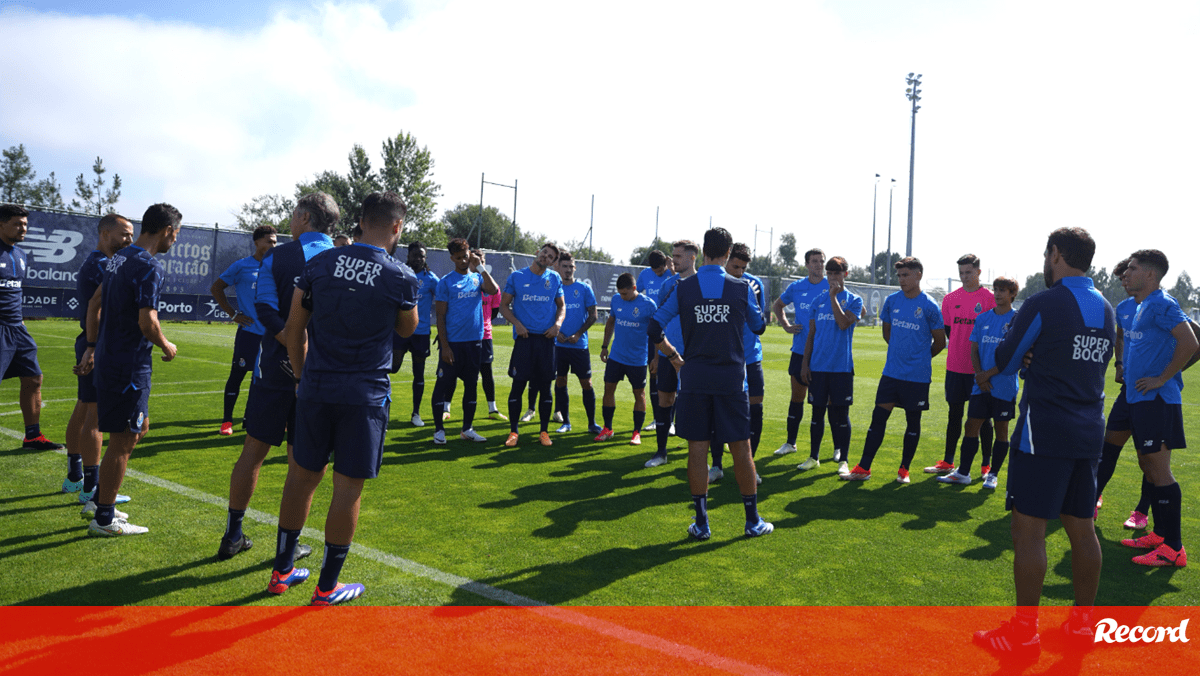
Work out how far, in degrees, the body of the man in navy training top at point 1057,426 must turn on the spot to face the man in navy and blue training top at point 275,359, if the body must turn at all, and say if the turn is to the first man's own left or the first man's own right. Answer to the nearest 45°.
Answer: approximately 45° to the first man's own left

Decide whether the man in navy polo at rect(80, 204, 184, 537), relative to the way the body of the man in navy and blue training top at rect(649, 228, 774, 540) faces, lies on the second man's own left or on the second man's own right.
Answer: on the second man's own left

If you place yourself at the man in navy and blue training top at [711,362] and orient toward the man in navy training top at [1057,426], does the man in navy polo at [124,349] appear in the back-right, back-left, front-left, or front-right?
back-right

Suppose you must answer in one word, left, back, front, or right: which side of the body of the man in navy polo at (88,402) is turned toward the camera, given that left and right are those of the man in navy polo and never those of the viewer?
right

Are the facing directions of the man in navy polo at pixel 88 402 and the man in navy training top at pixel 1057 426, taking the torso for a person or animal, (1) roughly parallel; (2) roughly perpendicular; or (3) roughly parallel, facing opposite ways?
roughly perpendicular

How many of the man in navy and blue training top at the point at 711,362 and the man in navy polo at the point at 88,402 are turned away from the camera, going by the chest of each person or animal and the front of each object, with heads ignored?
1

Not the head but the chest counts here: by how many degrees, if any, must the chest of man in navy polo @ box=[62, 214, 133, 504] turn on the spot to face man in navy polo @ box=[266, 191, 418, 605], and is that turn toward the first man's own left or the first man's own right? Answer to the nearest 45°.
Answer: approximately 90° to the first man's own right

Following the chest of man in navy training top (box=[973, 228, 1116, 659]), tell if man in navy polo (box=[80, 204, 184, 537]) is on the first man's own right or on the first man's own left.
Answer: on the first man's own left

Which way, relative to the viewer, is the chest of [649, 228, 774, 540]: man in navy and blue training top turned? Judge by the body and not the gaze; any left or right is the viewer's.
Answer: facing away from the viewer

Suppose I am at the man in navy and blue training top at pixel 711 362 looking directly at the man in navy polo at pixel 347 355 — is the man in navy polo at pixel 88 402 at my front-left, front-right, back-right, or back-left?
front-right

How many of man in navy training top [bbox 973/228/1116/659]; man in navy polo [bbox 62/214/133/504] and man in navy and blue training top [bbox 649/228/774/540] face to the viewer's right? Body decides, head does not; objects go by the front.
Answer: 1

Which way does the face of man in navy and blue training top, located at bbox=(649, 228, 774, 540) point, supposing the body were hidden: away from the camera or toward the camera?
away from the camera

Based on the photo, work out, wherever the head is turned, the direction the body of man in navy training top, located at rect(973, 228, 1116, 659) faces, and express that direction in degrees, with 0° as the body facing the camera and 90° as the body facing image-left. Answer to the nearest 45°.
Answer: approximately 135°

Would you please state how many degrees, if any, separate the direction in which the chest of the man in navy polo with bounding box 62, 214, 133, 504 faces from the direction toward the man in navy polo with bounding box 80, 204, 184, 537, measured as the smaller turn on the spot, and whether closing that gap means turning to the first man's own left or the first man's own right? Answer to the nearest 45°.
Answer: approximately 90° to the first man's own right

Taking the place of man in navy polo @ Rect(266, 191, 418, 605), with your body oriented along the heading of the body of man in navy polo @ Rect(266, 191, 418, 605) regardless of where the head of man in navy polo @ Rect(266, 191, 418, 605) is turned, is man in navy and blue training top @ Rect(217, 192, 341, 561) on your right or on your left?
on your left

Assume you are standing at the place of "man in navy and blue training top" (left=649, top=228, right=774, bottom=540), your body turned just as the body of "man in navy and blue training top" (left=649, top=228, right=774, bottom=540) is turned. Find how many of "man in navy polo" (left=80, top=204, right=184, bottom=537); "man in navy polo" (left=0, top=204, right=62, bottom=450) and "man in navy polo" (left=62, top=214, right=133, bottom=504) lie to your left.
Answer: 3

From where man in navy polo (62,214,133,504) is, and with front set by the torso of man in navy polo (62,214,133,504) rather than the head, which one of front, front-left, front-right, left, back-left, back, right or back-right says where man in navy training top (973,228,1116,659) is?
front-right
